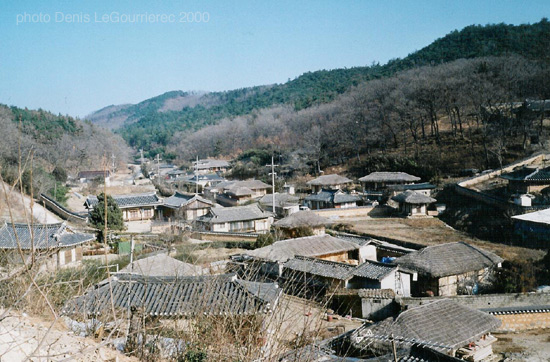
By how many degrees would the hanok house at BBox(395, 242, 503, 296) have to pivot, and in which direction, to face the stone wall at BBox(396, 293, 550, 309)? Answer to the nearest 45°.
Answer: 0° — it already faces it

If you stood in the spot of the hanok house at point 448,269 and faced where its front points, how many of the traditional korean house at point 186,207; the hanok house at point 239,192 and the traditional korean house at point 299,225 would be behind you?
3

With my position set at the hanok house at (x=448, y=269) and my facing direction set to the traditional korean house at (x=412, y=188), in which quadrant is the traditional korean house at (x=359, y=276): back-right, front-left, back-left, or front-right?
back-left

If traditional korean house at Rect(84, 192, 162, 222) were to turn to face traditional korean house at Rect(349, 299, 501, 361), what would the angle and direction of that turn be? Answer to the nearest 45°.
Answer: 0° — it already faces it

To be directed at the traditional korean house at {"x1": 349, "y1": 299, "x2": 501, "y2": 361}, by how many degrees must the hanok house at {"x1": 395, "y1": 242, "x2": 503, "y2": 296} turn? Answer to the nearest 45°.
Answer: approximately 45° to its right

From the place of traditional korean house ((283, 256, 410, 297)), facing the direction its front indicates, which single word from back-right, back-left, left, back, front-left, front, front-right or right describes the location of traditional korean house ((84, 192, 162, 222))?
right
